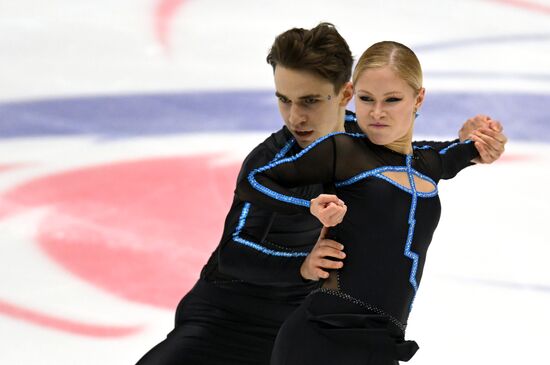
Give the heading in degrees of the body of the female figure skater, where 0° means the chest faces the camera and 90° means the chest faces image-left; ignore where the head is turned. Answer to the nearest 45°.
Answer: approximately 315°
